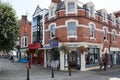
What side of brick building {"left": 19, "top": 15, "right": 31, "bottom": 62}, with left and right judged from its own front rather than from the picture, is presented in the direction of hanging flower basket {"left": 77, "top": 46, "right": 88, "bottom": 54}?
left

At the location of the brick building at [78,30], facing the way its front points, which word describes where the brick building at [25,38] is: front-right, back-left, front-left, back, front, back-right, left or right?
back-right

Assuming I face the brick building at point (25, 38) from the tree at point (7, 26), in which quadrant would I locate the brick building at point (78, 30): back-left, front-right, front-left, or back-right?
front-right

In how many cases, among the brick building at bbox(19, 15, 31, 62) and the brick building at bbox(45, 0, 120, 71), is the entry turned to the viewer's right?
0

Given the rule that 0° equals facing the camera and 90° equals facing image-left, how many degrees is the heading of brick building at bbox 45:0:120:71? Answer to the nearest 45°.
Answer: approximately 0°

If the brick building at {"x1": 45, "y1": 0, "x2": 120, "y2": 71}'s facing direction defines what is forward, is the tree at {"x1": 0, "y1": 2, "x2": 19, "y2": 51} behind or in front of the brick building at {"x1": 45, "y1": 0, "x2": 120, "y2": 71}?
in front

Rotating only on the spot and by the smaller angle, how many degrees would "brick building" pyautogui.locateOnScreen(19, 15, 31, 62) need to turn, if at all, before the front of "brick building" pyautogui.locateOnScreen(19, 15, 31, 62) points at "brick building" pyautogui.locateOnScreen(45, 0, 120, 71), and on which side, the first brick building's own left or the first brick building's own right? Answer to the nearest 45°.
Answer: approximately 90° to the first brick building's own left

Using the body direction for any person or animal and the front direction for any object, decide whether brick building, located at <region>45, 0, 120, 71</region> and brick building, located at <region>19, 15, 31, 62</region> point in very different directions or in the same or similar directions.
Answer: same or similar directions
